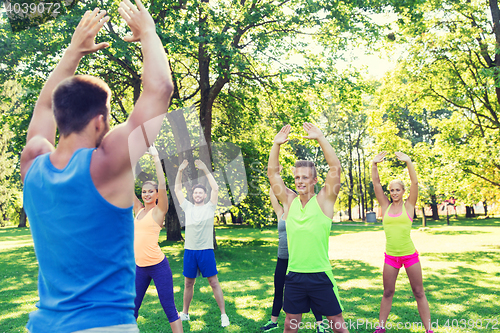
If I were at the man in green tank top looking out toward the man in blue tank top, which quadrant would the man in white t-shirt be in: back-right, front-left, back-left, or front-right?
back-right

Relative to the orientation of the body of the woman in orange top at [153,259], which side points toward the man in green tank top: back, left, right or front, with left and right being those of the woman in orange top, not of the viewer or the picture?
left

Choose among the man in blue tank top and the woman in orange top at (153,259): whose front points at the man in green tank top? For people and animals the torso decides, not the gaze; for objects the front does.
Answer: the man in blue tank top

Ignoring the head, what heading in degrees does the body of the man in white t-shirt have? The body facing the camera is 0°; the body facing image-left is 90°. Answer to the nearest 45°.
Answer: approximately 0°

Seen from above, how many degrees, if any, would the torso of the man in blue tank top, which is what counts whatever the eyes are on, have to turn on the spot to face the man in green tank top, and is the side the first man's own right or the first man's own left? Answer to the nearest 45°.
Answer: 0° — they already face them

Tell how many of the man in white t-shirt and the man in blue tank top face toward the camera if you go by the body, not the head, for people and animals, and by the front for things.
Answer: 1

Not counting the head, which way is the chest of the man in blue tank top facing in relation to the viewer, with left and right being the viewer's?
facing away from the viewer and to the right of the viewer

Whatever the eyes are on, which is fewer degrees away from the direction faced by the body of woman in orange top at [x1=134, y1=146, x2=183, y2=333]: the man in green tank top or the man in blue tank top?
the man in blue tank top

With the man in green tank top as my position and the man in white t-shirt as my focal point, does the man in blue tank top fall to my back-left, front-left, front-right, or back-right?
back-left

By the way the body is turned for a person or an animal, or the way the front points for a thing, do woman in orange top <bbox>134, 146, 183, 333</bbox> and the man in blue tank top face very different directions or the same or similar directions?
very different directions
